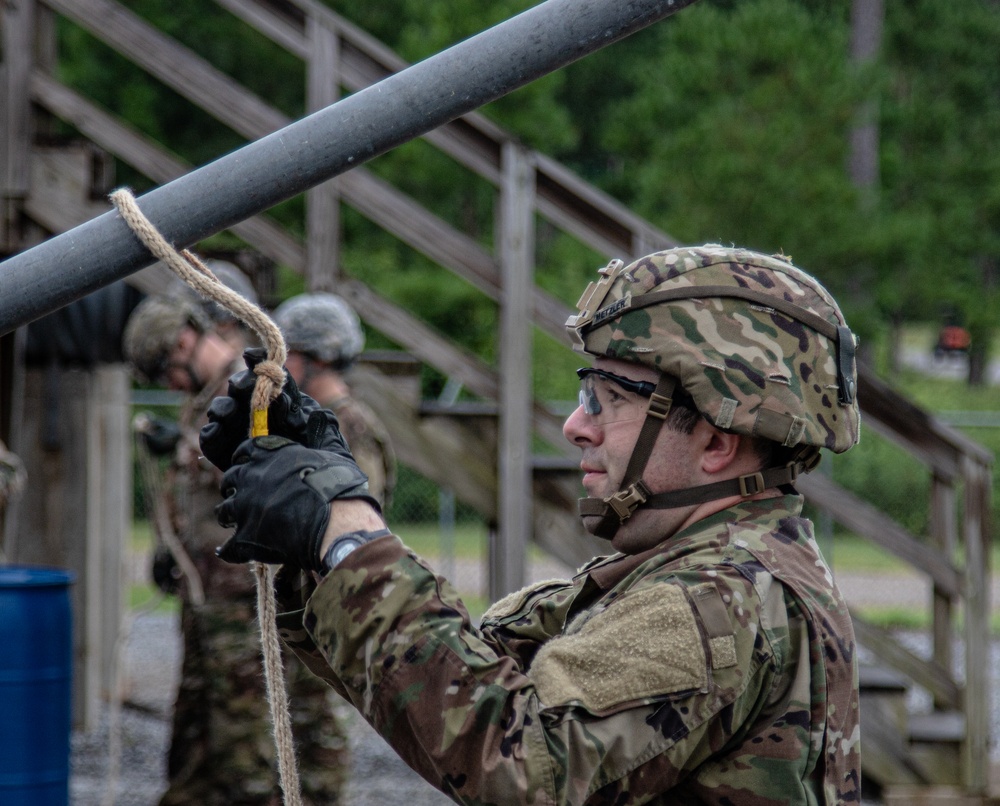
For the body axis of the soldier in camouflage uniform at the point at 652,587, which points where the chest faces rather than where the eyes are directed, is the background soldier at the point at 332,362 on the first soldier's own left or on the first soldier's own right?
on the first soldier's own right

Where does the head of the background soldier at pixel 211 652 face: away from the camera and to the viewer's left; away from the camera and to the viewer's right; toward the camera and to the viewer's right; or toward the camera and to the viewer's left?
toward the camera and to the viewer's right

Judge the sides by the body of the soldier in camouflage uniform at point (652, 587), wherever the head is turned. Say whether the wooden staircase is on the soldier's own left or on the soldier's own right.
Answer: on the soldier's own right

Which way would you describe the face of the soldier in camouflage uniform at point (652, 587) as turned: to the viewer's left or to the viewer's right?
to the viewer's left

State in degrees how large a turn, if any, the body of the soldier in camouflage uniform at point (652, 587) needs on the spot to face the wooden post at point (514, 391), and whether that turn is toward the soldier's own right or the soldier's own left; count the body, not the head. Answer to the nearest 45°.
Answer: approximately 90° to the soldier's own right

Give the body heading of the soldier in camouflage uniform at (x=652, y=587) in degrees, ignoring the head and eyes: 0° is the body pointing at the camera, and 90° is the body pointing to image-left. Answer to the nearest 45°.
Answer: approximately 90°

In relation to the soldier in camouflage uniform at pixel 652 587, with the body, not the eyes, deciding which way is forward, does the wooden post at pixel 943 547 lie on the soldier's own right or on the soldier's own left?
on the soldier's own right
